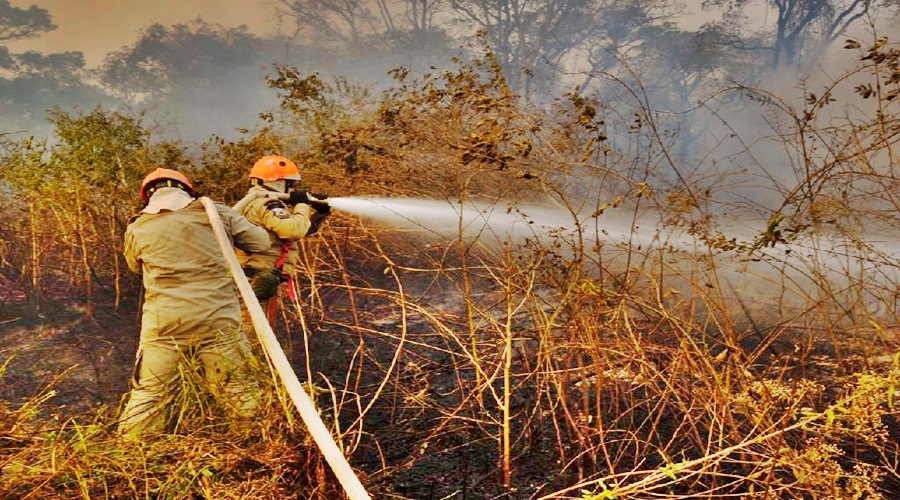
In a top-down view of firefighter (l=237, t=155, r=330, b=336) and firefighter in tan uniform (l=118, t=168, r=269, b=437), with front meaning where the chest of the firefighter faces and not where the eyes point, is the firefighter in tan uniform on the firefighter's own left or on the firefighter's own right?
on the firefighter's own right

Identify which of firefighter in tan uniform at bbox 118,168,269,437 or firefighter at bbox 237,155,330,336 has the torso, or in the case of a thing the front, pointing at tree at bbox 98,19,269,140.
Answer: the firefighter in tan uniform

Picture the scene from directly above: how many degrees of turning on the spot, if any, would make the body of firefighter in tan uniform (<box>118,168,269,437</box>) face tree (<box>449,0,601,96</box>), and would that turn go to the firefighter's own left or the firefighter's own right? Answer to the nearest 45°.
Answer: approximately 45° to the firefighter's own right

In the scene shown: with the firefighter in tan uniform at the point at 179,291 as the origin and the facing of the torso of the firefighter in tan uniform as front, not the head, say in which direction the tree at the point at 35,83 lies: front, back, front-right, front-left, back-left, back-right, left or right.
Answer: front

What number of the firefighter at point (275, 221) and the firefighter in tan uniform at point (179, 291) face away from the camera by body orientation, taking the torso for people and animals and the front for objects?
1

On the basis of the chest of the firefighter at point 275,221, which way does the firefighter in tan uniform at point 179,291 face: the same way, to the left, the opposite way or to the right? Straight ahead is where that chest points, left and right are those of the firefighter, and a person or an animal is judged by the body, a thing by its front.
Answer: to the left

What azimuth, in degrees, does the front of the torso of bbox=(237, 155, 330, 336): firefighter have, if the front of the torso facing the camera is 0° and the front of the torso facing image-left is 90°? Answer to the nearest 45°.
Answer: approximately 270°

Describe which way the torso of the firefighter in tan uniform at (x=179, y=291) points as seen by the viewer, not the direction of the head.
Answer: away from the camera

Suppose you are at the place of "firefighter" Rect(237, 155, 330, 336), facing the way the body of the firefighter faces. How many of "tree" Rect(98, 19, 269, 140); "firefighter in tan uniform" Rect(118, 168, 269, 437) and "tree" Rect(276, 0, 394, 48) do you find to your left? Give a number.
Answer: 2

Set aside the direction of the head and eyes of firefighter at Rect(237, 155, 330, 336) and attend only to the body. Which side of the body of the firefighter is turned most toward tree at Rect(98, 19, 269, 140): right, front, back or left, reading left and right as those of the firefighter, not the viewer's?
left

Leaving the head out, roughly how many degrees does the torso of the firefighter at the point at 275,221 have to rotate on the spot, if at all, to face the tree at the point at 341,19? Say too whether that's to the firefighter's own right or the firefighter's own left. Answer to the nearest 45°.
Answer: approximately 90° to the firefighter's own left

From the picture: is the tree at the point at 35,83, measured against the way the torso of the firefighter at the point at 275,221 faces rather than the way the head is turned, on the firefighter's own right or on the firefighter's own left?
on the firefighter's own left

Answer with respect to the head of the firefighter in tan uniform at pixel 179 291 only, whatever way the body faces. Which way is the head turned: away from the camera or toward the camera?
away from the camera

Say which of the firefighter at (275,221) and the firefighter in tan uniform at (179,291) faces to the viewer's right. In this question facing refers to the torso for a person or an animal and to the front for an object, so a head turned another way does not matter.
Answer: the firefighter
